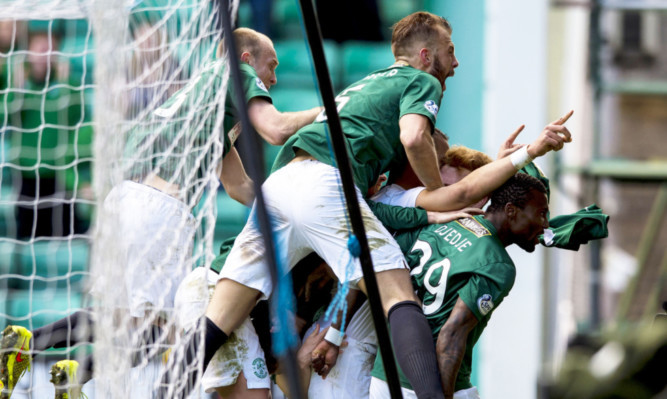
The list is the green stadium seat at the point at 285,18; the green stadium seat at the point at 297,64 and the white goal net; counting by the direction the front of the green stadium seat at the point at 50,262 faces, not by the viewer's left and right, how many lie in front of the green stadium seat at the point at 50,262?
1

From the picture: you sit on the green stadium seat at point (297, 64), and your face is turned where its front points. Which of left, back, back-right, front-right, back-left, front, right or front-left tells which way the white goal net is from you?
front

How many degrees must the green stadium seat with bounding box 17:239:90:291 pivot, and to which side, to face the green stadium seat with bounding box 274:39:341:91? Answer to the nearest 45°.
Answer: approximately 135° to its left

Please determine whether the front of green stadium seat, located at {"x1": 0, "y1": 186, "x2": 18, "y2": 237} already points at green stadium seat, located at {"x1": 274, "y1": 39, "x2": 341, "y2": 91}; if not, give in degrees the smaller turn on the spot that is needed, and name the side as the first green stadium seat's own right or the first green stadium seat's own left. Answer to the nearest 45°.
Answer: approximately 135° to the first green stadium seat's own left

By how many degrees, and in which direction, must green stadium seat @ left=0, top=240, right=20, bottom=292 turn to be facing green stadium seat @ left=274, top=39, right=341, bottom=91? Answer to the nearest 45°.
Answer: approximately 135° to its left

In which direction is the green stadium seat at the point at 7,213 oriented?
toward the camera

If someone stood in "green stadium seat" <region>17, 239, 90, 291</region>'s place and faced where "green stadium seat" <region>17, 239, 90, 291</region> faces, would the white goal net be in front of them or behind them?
in front

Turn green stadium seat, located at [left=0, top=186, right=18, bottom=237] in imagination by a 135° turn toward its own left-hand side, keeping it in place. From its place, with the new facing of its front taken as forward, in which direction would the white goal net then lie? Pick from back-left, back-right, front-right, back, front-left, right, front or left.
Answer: back-right

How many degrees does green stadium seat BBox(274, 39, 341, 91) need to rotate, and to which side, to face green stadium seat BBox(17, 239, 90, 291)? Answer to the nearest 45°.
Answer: approximately 45° to its right

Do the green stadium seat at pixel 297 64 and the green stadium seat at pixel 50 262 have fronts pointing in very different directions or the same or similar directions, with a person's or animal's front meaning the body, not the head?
same or similar directions

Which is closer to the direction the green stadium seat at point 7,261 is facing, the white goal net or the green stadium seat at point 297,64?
the white goal net
